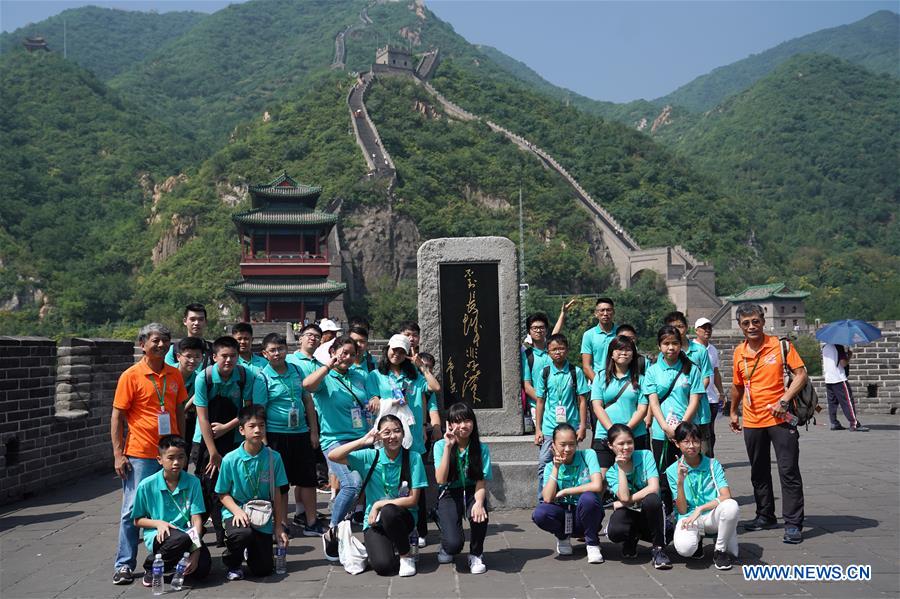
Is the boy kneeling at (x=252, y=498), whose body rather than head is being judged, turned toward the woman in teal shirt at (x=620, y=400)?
no

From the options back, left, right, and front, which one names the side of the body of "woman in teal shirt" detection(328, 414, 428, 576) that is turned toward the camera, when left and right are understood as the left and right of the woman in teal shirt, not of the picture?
front

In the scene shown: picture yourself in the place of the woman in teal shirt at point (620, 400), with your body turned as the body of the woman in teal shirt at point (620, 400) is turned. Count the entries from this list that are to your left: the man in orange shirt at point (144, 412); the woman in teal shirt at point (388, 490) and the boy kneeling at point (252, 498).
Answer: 0

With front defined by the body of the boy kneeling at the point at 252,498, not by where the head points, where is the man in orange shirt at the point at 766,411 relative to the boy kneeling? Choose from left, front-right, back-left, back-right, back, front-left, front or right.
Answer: left

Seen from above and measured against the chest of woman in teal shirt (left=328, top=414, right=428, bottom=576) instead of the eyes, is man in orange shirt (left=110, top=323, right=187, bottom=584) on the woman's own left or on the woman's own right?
on the woman's own right

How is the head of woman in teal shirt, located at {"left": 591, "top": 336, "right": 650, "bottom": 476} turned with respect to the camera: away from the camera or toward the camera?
toward the camera

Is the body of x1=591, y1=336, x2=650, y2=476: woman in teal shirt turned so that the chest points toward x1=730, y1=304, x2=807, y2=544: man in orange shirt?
no

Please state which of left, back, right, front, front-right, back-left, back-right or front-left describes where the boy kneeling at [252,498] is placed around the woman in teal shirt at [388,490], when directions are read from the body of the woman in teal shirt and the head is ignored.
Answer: right

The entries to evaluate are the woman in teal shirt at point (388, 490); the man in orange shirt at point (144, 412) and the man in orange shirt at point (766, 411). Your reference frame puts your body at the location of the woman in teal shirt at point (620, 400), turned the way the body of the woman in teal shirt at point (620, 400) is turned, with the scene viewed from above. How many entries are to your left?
1

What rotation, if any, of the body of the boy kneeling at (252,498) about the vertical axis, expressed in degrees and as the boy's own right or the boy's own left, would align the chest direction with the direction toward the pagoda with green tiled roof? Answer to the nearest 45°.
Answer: approximately 180°

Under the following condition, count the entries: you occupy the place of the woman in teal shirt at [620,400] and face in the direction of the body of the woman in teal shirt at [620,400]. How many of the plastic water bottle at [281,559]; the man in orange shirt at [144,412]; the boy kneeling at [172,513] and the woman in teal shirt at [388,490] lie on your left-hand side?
0

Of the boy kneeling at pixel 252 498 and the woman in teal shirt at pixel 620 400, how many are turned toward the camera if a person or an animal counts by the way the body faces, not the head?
2

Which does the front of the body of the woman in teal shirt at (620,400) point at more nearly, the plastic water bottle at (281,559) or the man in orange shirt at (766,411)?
the plastic water bottle

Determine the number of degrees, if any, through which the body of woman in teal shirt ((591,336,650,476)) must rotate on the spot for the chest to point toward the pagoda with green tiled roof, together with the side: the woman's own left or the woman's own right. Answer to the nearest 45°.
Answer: approximately 135° to the woman's own right

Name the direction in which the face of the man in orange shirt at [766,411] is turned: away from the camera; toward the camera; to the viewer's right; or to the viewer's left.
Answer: toward the camera

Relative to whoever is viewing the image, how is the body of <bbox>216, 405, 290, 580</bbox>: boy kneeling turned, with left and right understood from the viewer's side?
facing the viewer

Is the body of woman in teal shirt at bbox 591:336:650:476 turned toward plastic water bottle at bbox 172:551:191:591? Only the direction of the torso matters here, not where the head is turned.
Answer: no

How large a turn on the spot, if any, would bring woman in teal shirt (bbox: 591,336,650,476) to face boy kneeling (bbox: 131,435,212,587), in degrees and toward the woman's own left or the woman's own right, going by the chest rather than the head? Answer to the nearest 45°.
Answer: approximately 45° to the woman's own right

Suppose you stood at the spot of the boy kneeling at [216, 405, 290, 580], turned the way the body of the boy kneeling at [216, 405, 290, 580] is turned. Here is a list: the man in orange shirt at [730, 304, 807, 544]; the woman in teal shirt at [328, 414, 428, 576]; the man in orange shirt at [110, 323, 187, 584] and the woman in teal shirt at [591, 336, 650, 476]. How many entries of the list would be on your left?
3

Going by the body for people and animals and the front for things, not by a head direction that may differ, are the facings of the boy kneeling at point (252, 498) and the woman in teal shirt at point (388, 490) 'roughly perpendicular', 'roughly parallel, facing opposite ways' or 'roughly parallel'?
roughly parallel

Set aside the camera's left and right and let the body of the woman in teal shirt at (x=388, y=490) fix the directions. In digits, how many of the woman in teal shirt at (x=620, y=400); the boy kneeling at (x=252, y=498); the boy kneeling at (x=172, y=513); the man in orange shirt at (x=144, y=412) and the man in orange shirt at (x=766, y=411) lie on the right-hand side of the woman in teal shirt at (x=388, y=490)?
3
